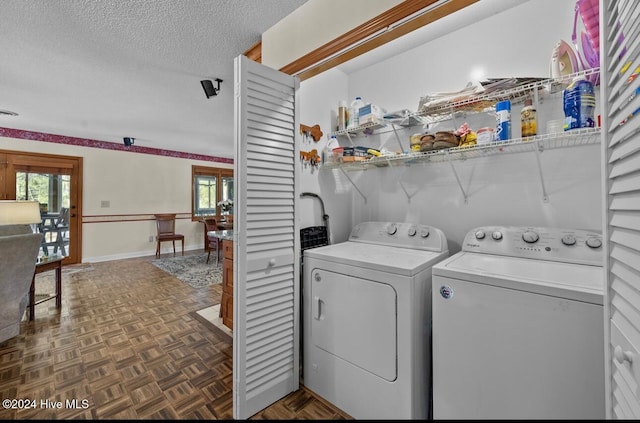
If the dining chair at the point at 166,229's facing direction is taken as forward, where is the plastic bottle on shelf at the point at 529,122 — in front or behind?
in front

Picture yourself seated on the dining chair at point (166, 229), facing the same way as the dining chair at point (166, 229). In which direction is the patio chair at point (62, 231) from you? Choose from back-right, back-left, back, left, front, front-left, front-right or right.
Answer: back-right

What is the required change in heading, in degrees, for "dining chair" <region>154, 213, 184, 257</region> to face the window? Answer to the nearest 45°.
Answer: approximately 90° to its left

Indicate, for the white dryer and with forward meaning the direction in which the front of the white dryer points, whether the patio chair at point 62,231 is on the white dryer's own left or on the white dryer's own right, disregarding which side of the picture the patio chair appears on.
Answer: on the white dryer's own right

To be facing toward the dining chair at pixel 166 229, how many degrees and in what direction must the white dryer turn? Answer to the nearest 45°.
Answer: approximately 90° to its right

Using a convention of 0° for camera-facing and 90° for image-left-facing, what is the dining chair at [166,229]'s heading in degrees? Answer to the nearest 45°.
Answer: approximately 315°

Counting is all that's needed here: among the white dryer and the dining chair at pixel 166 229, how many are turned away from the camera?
0

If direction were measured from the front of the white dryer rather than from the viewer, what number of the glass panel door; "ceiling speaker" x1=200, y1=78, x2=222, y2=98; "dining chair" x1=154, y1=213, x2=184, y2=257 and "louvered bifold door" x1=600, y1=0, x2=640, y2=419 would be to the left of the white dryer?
1

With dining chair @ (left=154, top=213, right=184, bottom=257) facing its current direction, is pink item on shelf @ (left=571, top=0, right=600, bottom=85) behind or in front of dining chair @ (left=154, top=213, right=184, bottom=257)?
in front

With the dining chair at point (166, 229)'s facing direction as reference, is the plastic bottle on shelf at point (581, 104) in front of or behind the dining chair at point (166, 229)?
in front

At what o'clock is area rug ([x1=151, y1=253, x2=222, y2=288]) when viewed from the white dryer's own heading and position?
The area rug is roughly at 3 o'clock from the white dryer.
